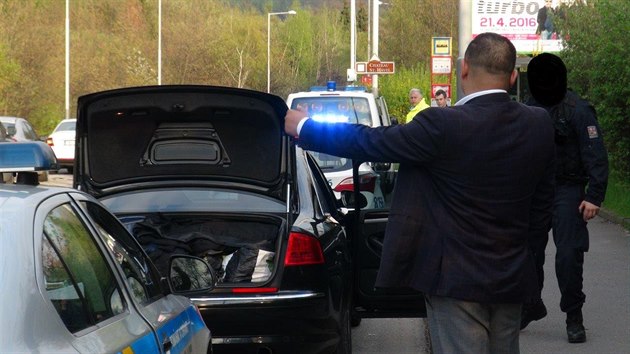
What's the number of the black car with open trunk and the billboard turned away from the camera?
1

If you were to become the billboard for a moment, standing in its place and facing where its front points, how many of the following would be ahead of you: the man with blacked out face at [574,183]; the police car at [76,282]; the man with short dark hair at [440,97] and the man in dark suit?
4

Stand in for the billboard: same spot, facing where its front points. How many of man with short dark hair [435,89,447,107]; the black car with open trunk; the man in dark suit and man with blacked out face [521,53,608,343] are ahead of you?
4

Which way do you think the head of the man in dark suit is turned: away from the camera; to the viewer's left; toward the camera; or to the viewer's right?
away from the camera

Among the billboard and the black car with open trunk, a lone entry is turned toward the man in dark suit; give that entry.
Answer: the billboard

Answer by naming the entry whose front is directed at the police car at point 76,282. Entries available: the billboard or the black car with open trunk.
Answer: the billboard

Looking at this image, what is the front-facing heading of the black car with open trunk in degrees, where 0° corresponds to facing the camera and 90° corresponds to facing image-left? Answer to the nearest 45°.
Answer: approximately 180°

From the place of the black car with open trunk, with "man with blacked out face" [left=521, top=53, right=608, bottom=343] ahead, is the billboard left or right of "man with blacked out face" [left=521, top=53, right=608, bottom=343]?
left

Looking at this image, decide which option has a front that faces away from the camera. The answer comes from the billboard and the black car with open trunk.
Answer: the black car with open trunk

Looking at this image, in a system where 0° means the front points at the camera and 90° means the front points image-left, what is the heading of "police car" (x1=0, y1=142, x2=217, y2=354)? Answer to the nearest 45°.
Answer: approximately 225°

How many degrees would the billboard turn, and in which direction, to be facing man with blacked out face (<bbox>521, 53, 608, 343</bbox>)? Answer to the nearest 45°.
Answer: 0° — it already faces them

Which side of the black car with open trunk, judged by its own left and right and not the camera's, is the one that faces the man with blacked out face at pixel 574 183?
right
